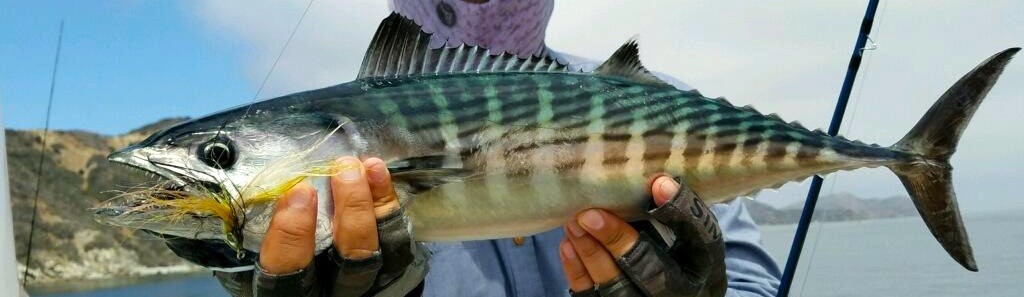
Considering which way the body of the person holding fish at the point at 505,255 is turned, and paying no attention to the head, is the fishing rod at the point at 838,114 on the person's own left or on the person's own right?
on the person's own left

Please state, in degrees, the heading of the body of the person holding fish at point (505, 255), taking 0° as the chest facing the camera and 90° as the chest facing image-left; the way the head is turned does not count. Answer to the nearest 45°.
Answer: approximately 0°

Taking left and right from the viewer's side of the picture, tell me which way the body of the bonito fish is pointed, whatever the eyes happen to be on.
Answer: facing to the left of the viewer

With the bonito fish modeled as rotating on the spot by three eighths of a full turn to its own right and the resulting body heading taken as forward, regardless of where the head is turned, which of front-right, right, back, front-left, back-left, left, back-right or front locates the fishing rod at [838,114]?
front
